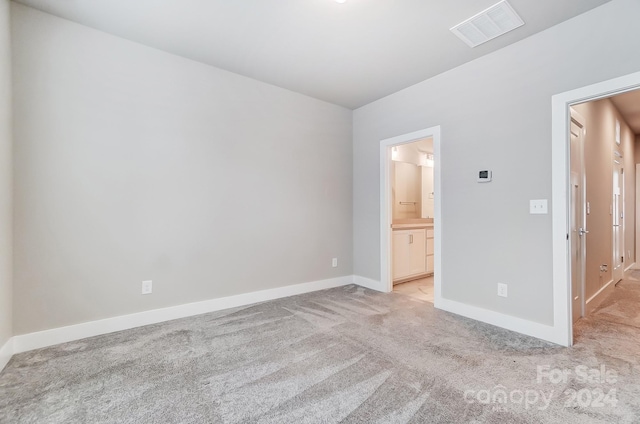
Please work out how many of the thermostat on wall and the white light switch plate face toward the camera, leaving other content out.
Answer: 2

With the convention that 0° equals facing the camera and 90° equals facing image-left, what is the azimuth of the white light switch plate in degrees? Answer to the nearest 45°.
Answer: approximately 0°
